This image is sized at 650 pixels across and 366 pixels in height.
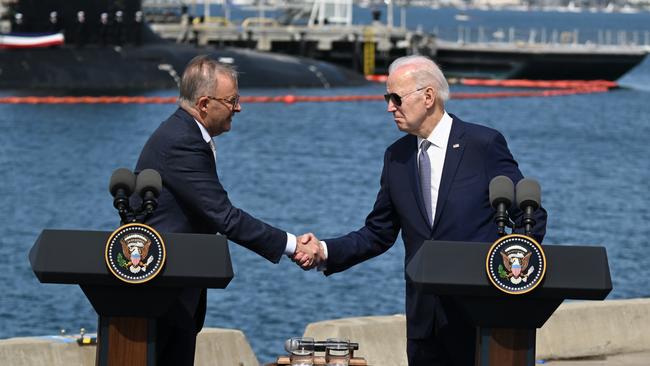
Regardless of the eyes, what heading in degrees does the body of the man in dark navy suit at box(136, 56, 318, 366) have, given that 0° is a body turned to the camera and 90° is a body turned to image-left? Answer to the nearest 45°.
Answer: approximately 270°

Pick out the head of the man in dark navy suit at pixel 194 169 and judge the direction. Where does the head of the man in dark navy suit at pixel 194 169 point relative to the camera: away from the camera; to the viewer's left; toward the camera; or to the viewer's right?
to the viewer's right

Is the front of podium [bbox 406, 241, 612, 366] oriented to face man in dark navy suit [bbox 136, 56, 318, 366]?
no

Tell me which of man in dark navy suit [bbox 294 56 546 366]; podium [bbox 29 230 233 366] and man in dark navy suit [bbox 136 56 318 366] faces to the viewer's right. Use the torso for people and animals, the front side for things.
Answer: man in dark navy suit [bbox 136 56 318 366]

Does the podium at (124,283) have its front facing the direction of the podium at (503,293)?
no

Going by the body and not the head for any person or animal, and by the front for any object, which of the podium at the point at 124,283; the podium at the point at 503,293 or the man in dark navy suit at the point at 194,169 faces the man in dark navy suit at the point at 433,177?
the man in dark navy suit at the point at 194,169

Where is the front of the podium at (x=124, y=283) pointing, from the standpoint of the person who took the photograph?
facing the viewer

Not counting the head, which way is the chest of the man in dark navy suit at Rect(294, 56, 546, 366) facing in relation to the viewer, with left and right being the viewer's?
facing the viewer and to the left of the viewer

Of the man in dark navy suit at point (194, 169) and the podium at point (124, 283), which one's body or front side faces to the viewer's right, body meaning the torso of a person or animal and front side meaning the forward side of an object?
the man in dark navy suit

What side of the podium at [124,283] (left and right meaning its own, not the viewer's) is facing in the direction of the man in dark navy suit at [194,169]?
back

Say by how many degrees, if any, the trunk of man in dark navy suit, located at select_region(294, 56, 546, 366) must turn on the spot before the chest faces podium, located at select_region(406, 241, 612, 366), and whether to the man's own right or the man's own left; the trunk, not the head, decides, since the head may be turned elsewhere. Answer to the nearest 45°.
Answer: approximately 45° to the man's own left

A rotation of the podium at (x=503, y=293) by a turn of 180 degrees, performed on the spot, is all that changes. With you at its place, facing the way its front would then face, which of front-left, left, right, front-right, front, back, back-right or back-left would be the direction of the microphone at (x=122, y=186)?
left

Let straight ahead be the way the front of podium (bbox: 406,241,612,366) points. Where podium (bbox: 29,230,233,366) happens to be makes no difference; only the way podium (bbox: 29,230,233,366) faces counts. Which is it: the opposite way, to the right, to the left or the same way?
the same way

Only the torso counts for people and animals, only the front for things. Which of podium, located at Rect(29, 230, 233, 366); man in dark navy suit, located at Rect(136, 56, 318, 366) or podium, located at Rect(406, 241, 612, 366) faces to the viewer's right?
the man in dark navy suit
